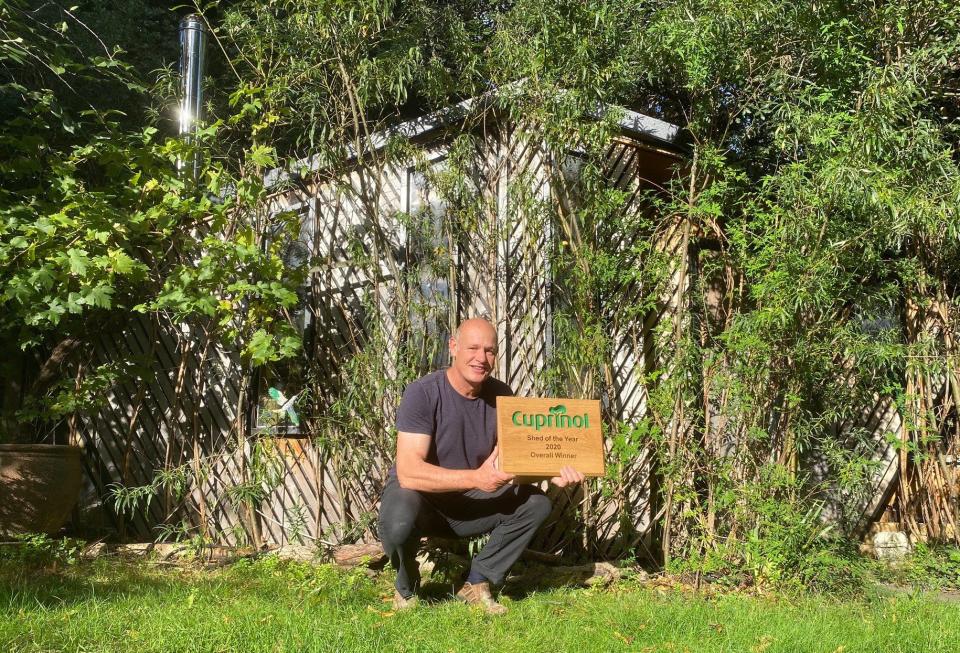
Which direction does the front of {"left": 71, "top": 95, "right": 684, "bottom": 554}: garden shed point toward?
toward the camera

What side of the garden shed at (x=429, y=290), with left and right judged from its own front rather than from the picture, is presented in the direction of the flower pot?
right

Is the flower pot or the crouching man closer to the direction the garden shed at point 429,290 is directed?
the crouching man

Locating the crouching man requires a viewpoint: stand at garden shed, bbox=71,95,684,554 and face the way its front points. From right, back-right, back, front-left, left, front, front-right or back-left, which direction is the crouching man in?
front
